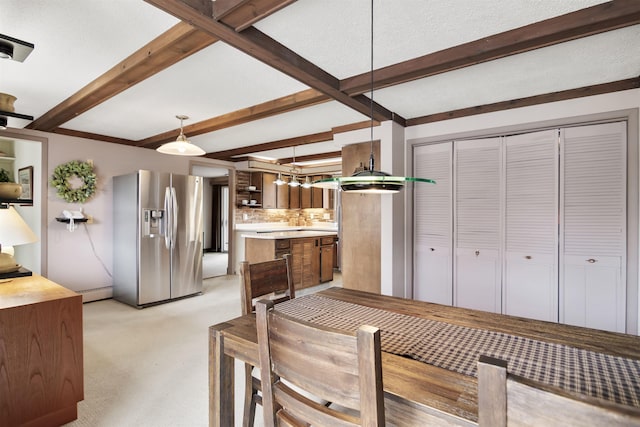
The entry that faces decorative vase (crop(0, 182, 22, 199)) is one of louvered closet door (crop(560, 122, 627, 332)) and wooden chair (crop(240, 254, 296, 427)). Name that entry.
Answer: the louvered closet door

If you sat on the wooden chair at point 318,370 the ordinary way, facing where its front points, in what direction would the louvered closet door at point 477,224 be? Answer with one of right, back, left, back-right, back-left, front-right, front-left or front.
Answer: front

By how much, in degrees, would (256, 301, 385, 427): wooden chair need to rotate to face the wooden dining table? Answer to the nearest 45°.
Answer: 0° — it already faces it

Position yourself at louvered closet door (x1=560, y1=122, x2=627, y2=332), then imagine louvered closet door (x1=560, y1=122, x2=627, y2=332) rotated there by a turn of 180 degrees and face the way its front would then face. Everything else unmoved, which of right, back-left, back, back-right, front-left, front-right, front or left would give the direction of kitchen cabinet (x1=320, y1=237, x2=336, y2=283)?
back-left

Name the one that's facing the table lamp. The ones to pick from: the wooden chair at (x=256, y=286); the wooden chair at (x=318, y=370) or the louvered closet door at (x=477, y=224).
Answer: the louvered closet door

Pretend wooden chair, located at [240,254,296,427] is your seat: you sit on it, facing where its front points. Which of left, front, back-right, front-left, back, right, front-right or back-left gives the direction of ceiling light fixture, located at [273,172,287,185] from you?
back-left

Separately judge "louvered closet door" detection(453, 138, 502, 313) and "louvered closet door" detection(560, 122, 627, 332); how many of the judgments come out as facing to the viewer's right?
0

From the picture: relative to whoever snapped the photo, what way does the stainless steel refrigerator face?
facing the viewer and to the right of the viewer

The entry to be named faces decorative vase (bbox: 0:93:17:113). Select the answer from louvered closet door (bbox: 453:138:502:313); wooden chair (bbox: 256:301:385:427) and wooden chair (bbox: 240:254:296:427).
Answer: the louvered closet door

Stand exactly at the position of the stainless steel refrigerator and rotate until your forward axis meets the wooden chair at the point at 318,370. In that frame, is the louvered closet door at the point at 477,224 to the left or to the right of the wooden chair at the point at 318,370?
left

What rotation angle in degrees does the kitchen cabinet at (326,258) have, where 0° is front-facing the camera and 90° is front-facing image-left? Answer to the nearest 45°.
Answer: approximately 315°

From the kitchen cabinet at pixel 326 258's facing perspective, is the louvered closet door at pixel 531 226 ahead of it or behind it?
ahead

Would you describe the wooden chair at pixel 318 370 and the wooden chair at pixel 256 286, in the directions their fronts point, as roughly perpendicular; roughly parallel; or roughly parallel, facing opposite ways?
roughly perpendicular

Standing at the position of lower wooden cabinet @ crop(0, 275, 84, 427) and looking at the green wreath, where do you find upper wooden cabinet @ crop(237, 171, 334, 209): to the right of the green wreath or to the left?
right

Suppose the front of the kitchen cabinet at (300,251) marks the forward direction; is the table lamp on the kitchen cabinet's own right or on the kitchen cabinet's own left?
on the kitchen cabinet's own right
